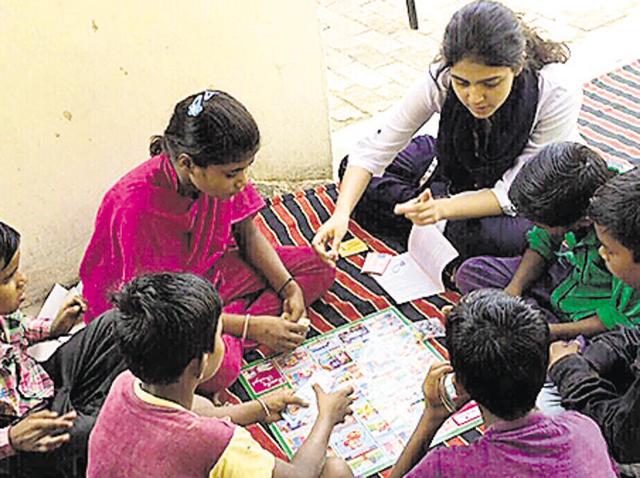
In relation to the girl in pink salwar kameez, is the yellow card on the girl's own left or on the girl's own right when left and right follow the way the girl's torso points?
on the girl's own left

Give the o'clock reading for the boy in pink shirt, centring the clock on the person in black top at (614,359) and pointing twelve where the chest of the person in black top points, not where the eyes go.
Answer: The boy in pink shirt is roughly at 11 o'clock from the person in black top.

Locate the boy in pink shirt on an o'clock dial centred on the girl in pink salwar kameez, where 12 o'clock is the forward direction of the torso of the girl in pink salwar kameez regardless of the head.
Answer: The boy in pink shirt is roughly at 2 o'clock from the girl in pink salwar kameez.

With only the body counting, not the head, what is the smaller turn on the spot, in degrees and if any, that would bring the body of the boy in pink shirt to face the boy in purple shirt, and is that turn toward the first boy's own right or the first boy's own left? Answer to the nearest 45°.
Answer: approximately 90° to the first boy's own right

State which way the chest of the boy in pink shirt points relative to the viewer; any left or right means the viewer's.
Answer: facing away from the viewer and to the right of the viewer

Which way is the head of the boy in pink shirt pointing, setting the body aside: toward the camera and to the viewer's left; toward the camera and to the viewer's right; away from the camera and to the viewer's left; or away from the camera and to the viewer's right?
away from the camera and to the viewer's right
